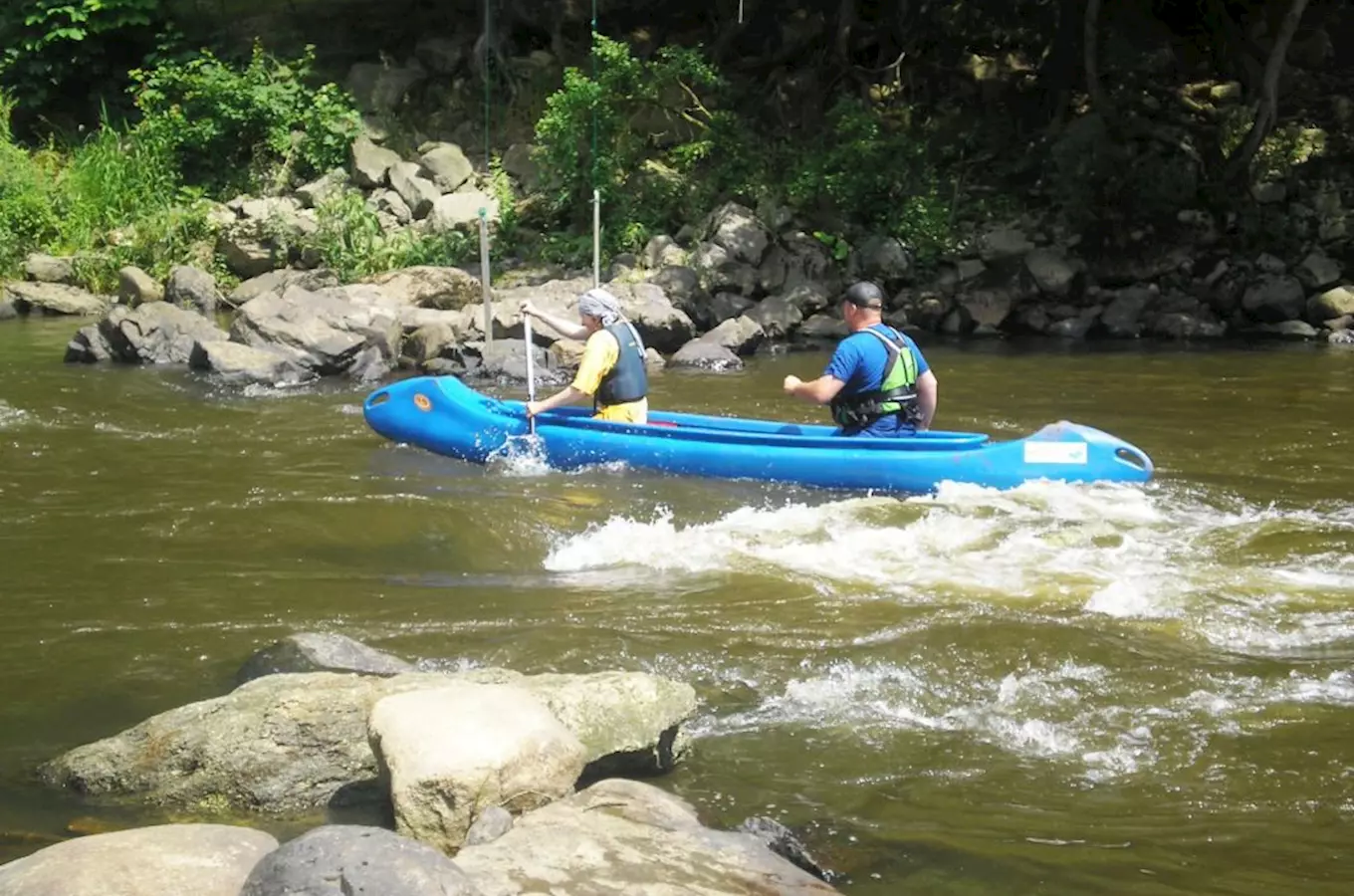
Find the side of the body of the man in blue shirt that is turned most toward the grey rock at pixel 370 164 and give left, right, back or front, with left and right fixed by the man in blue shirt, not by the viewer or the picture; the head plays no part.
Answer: front

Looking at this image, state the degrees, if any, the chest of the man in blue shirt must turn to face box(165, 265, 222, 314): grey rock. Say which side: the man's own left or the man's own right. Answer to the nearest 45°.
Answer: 0° — they already face it

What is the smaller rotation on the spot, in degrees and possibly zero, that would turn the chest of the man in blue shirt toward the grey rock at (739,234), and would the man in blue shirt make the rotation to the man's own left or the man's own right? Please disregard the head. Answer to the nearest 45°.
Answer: approximately 45° to the man's own right

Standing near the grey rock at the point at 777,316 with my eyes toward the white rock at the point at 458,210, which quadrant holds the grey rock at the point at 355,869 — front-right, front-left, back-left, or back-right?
back-left

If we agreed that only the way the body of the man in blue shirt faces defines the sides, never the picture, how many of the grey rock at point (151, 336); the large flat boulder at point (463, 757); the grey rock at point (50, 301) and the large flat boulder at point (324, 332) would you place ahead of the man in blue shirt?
3

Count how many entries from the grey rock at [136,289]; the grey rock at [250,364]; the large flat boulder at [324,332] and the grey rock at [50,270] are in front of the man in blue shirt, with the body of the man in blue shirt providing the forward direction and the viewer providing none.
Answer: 4

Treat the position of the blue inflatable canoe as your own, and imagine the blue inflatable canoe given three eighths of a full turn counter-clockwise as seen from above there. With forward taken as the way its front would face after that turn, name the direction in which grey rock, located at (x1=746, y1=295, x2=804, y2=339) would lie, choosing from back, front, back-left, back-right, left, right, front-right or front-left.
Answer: back-left

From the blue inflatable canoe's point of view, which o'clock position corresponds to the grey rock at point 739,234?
The grey rock is roughly at 3 o'clock from the blue inflatable canoe.

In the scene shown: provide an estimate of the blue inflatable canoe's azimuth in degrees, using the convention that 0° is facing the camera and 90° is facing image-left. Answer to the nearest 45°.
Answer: approximately 90°

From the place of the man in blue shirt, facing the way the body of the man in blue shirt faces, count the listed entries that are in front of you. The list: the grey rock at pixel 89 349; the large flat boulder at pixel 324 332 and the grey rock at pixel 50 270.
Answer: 3

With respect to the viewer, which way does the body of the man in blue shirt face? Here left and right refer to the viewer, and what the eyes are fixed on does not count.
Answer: facing away from the viewer and to the left of the viewer

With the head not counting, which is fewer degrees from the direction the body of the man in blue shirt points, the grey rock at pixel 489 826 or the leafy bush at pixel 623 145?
the leafy bush

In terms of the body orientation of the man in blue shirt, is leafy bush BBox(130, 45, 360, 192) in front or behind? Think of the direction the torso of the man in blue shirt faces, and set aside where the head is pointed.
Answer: in front

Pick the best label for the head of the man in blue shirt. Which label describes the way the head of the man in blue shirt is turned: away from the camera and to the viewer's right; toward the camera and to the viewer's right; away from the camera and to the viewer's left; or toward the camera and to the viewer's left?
away from the camera and to the viewer's left

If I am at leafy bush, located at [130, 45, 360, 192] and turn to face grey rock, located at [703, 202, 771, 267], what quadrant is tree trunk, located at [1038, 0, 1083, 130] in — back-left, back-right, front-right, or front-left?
front-left
